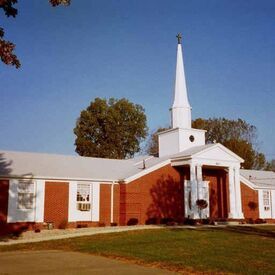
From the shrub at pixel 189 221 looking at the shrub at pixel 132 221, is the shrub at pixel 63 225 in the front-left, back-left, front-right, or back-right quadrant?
front-left

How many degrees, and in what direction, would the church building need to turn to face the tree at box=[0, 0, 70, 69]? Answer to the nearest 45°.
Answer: approximately 45° to its right

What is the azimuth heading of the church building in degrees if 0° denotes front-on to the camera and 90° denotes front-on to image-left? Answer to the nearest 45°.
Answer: approximately 315°
